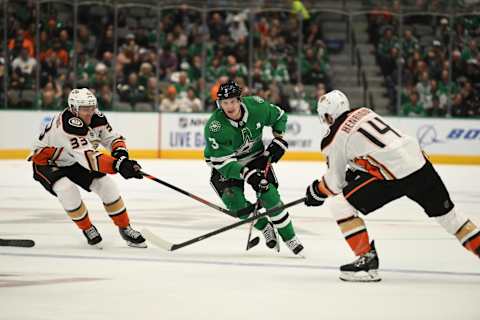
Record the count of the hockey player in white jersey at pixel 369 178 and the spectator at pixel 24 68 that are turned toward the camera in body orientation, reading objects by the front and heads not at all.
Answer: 1

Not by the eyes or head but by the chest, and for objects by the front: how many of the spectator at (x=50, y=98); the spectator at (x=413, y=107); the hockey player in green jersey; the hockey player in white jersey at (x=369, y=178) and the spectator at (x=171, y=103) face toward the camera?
4

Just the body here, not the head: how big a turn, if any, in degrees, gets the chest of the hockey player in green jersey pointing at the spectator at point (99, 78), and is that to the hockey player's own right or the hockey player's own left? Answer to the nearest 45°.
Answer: approximately 180°

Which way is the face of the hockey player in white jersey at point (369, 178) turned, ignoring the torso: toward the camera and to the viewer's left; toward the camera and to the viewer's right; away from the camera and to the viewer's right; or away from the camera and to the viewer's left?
away from the camera and to the viewer's left

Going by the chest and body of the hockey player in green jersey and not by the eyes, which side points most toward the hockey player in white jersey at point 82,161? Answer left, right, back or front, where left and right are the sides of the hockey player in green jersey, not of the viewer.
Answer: right

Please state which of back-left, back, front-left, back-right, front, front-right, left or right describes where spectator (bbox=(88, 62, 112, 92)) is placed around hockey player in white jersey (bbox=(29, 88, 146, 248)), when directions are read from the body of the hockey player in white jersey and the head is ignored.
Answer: back-left

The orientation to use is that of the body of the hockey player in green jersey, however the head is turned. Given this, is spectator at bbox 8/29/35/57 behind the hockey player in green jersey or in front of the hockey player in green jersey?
behind
